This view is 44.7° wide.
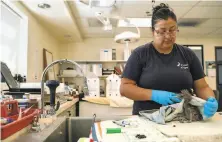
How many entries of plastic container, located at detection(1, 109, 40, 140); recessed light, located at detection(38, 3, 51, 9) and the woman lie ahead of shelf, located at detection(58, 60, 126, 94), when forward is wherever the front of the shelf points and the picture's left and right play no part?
3

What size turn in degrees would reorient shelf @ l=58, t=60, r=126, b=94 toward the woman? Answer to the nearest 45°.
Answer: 0° — it already faces them

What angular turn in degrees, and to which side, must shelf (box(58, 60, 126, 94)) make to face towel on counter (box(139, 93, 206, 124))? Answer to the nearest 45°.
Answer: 0° — it already faces it

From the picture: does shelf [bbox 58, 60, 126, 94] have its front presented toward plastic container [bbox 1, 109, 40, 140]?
yes

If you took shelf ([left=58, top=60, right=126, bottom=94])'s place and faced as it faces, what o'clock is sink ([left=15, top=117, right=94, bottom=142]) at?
The sink is roughly at 12 o'clock from the shelf.

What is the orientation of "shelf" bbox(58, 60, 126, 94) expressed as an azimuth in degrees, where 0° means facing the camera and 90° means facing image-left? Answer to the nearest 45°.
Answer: approximately 0°
